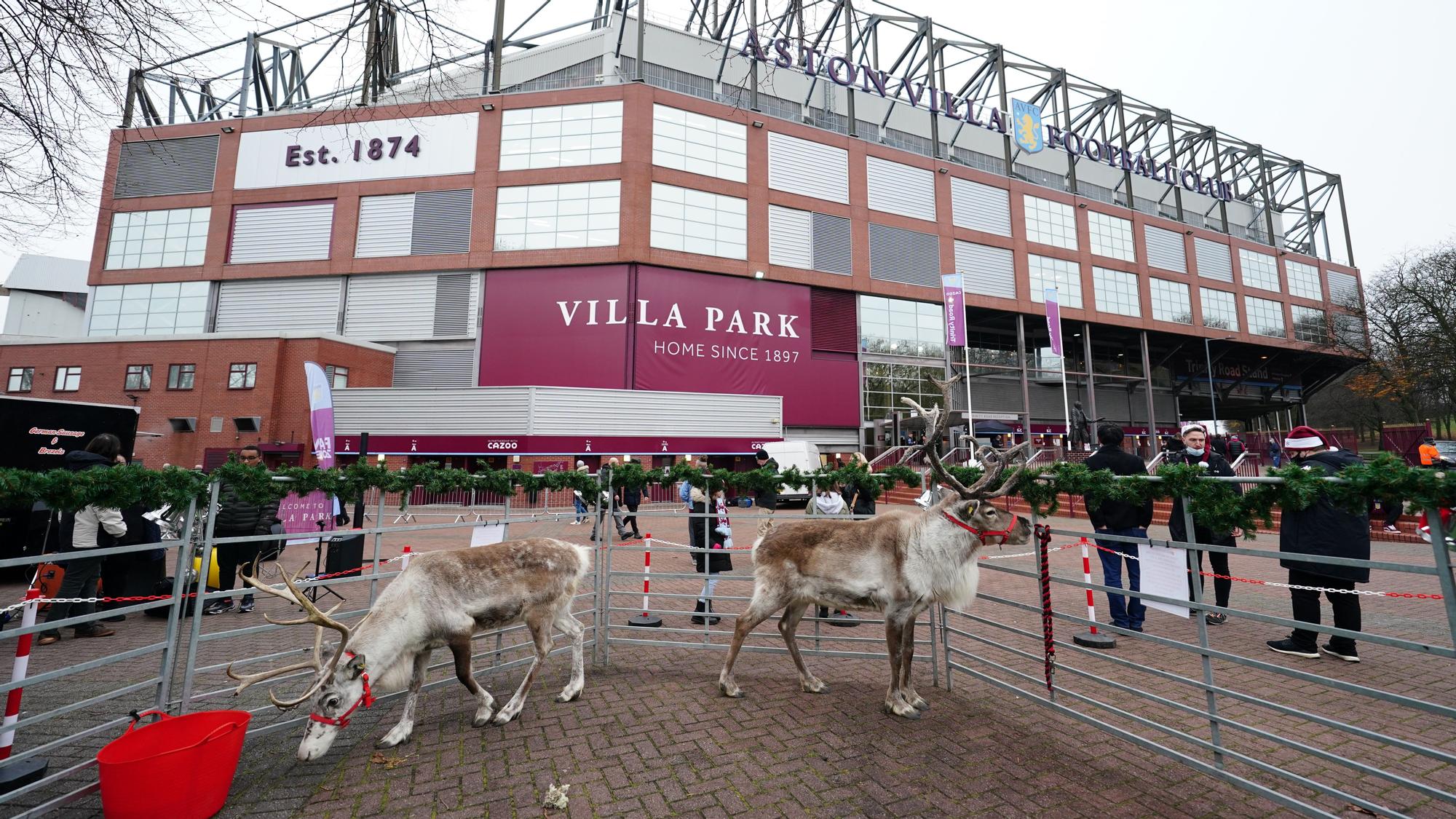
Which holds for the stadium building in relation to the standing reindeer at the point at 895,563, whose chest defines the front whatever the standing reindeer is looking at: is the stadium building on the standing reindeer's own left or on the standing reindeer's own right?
on the standing reindeer's own left

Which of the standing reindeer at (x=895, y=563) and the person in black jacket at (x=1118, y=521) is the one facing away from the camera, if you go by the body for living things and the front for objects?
the person in black jacket

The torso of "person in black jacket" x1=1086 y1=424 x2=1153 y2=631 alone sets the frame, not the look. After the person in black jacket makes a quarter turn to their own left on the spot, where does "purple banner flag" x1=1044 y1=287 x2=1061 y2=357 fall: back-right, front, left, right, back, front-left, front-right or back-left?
right

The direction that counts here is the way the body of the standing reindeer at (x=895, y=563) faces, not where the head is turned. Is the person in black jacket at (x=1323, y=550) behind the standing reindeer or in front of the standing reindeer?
in front

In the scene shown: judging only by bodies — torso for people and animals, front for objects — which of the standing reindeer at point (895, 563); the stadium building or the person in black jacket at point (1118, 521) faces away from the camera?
the person in black jacket

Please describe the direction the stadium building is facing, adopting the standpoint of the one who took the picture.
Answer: facing the viewer and to the right of the viewer

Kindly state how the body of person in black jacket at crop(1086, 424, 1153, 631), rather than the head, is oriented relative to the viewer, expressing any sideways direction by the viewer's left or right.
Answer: facing away from the viewer

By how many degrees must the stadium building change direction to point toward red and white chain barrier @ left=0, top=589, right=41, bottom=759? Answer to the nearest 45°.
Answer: approximately 45° to its right

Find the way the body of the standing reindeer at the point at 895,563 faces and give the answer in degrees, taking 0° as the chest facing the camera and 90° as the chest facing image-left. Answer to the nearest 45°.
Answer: approximately 270°

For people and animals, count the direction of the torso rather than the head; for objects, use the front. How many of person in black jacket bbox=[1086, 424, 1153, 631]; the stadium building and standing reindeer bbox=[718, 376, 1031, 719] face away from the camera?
1

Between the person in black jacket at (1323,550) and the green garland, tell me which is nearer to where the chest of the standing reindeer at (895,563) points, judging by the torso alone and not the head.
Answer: the person in black jacket

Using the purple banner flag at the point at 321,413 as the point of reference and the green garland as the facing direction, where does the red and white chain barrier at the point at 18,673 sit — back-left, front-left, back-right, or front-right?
front-right
